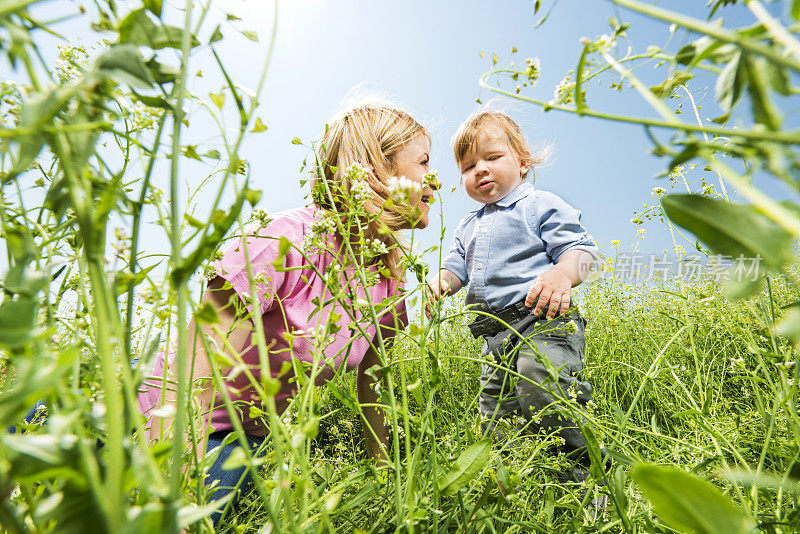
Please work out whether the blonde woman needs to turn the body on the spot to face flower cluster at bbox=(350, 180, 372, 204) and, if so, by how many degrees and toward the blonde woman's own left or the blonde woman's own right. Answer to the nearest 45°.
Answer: approximately 45° to the blonde woman's own right

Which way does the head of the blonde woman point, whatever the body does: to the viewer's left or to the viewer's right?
to the viewer's right

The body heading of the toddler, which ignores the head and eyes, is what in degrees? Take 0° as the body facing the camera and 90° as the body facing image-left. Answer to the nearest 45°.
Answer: approximately 45°

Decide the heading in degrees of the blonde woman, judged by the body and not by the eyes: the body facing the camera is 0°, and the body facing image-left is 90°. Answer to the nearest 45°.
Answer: approximately 315°
